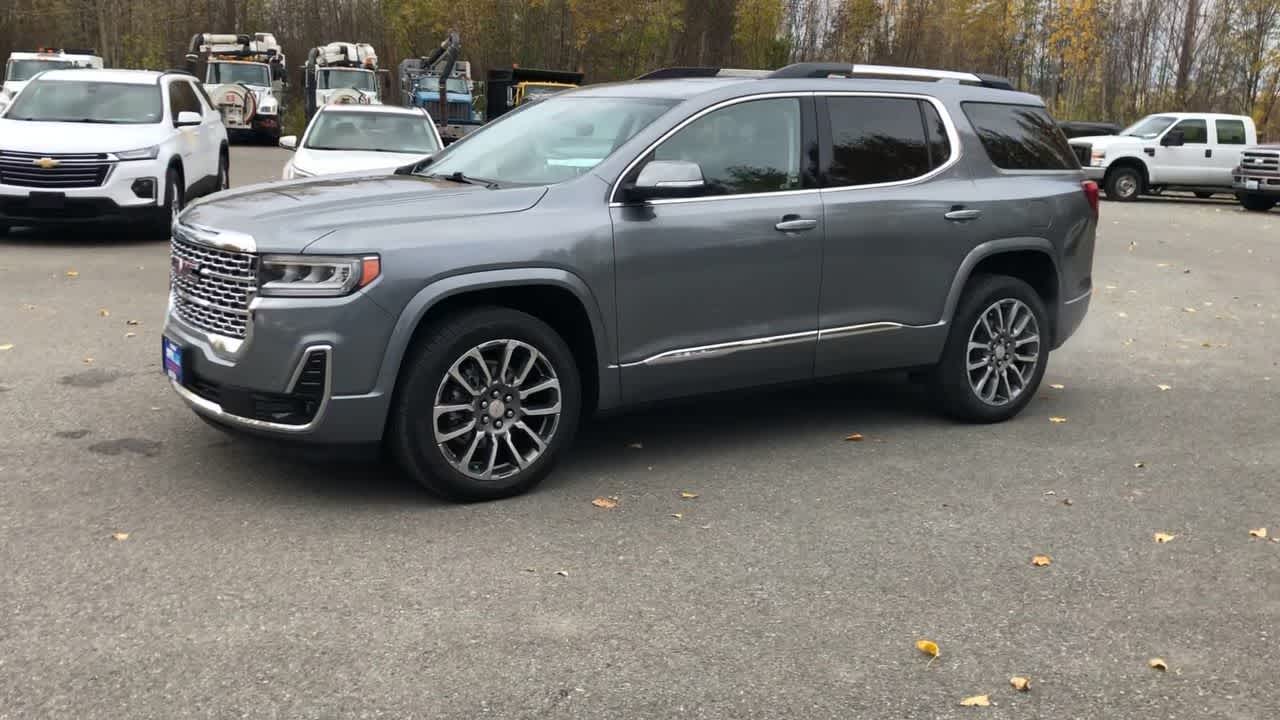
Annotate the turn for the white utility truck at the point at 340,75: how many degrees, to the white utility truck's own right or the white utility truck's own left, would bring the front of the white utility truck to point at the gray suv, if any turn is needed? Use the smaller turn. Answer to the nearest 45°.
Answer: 0° — it already faces it

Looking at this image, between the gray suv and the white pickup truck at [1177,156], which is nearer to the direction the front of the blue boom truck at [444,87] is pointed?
the gray suv

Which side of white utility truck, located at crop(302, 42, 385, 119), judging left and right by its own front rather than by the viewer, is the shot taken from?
front

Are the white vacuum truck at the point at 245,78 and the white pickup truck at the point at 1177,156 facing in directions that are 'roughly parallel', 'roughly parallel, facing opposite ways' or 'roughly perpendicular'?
roughly perpendicular

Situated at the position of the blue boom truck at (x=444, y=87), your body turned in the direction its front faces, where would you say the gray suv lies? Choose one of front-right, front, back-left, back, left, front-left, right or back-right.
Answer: front

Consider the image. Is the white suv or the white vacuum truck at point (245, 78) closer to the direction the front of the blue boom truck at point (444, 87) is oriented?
the white suv

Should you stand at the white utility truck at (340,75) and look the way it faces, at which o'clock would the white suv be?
The white suv is roughly at 12 o'clock from the white utility truck.

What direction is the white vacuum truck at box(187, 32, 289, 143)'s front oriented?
toward the camera

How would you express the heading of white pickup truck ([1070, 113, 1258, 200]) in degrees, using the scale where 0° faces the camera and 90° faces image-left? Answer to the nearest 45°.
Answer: approximately 45°

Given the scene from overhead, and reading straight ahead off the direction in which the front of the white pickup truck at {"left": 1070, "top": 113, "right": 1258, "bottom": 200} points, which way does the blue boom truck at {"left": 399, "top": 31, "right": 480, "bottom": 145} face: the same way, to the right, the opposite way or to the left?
to the left

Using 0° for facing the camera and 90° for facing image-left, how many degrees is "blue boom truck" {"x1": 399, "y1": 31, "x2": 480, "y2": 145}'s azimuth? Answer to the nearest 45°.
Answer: approximately 0°

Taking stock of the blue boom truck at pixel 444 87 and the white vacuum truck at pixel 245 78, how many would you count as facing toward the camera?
2
